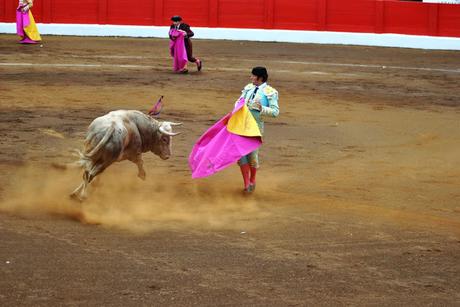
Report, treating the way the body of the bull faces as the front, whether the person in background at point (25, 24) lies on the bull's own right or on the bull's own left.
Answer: on the bull's own left

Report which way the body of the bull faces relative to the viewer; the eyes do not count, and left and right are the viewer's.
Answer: facing away from the viewer and to the right of the viewer
